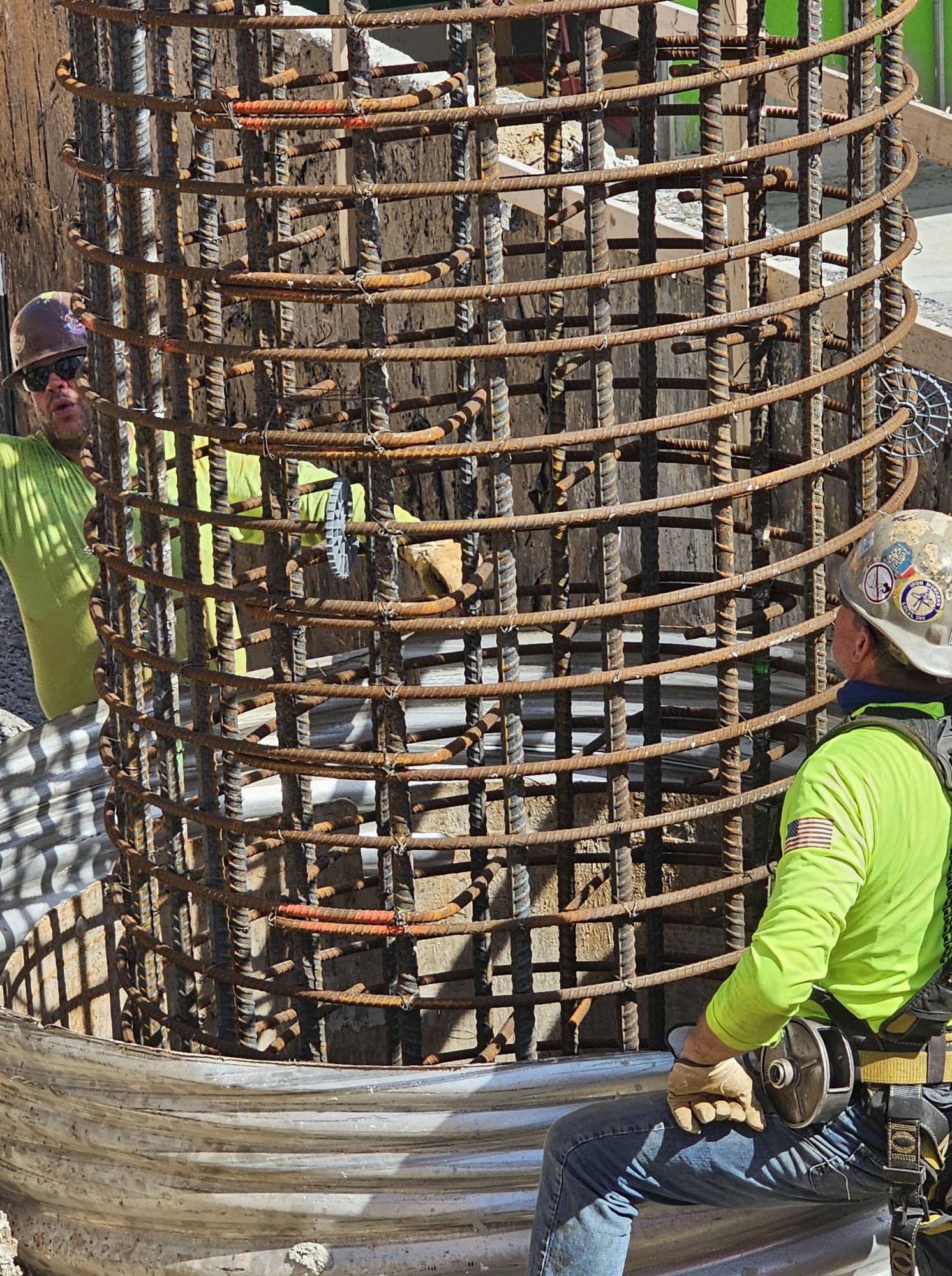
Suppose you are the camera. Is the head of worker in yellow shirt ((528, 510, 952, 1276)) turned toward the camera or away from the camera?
away from the camera

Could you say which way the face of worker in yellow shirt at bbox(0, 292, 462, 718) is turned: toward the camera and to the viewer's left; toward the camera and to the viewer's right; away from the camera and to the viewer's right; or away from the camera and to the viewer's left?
toward the camera and to the viewer's right

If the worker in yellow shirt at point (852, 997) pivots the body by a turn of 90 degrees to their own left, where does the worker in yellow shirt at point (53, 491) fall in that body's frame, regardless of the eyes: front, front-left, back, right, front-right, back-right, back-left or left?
right

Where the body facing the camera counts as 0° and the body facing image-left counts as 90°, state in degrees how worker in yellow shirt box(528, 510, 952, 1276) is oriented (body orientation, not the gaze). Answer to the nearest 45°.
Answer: approximately 135°

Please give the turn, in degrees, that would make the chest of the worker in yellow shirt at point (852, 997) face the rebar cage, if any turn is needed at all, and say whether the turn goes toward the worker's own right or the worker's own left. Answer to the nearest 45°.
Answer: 0° — they already face it
